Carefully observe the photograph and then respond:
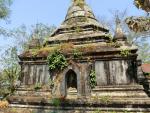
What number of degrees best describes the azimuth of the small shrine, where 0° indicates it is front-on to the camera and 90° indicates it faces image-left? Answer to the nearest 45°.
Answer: approximately 0°
